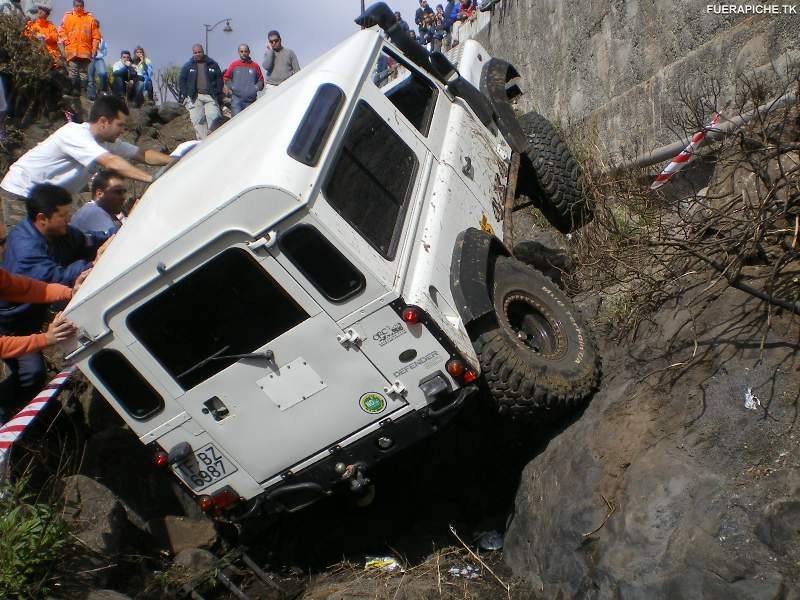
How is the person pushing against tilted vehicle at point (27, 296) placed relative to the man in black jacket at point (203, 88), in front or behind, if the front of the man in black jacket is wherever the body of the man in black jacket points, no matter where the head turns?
in front

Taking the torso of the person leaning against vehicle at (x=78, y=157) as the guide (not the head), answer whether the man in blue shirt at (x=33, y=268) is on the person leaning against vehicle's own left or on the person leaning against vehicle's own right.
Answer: on the person leaning against vehicle's own right

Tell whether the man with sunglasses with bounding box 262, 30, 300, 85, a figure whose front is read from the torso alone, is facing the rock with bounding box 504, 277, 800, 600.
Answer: yes

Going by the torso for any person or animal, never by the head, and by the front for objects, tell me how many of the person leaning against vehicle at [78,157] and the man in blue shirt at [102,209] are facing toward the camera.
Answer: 0

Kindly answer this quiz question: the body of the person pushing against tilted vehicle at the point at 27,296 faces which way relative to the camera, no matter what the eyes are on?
to the viewer's right

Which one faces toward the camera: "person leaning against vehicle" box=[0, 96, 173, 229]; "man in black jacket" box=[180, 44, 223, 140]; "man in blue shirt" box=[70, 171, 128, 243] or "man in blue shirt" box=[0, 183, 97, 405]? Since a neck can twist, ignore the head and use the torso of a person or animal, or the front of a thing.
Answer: the man in black jacket

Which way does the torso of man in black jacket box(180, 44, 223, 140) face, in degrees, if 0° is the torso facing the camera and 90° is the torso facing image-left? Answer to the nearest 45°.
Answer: approximately 0°

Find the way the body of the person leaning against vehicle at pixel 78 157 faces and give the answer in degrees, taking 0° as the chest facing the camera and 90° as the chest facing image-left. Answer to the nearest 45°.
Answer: approximately 270°

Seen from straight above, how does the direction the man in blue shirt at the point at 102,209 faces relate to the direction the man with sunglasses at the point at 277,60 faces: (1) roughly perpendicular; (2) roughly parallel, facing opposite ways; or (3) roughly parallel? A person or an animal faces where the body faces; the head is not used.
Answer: roughly perpendicular
